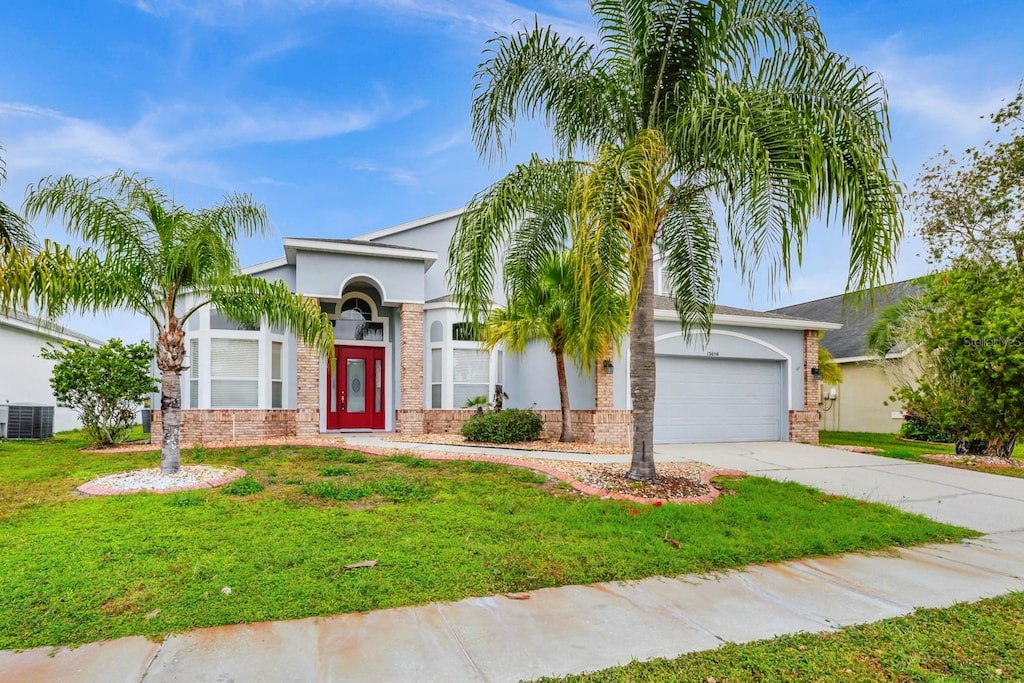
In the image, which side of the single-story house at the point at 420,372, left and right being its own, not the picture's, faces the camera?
front

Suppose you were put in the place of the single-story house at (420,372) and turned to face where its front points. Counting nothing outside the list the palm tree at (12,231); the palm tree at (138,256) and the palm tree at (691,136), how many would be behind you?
0

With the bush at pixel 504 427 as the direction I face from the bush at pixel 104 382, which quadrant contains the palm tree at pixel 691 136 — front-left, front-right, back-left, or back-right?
front-right

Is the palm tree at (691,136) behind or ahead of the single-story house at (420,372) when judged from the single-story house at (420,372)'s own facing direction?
ahead

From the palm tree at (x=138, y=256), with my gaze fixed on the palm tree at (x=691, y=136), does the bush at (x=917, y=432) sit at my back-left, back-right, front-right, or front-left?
front-left

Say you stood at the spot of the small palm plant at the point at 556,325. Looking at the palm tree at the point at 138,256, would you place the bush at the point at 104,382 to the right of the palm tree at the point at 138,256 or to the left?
right

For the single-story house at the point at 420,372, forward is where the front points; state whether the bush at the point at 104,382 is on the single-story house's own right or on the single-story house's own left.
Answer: on the single-story house's own right

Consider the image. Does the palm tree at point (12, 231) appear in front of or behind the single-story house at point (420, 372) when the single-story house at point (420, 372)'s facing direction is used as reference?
in front

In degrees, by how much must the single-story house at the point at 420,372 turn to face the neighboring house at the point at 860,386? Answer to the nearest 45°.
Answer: approximately 135° to its left

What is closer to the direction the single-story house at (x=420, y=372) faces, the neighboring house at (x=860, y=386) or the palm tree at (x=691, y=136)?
the palm tree

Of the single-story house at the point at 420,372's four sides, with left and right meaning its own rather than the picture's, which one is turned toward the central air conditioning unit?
right

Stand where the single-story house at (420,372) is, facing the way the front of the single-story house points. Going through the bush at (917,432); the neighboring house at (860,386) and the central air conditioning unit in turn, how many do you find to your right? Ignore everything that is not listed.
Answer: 1
